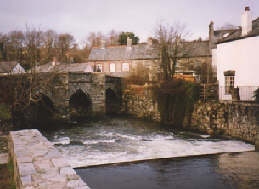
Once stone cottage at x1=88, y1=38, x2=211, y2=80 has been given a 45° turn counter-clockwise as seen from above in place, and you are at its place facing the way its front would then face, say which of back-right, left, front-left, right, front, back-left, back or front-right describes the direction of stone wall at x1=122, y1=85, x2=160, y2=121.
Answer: front-right

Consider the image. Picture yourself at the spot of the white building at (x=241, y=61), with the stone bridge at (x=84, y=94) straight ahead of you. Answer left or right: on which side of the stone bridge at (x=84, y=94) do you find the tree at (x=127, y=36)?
right

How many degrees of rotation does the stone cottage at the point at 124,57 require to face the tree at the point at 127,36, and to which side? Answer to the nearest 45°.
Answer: approximately 180°

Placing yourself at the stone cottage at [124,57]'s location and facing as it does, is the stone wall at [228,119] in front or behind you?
in front

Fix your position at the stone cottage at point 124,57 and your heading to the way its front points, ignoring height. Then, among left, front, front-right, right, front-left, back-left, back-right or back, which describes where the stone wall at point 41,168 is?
front

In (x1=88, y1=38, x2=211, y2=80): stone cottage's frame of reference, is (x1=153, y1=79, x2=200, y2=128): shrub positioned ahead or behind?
ahead

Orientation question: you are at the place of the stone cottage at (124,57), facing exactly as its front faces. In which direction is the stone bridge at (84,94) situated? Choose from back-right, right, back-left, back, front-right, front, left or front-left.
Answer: front

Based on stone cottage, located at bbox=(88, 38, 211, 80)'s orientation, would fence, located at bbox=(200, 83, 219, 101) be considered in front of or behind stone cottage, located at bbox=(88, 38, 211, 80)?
in front
